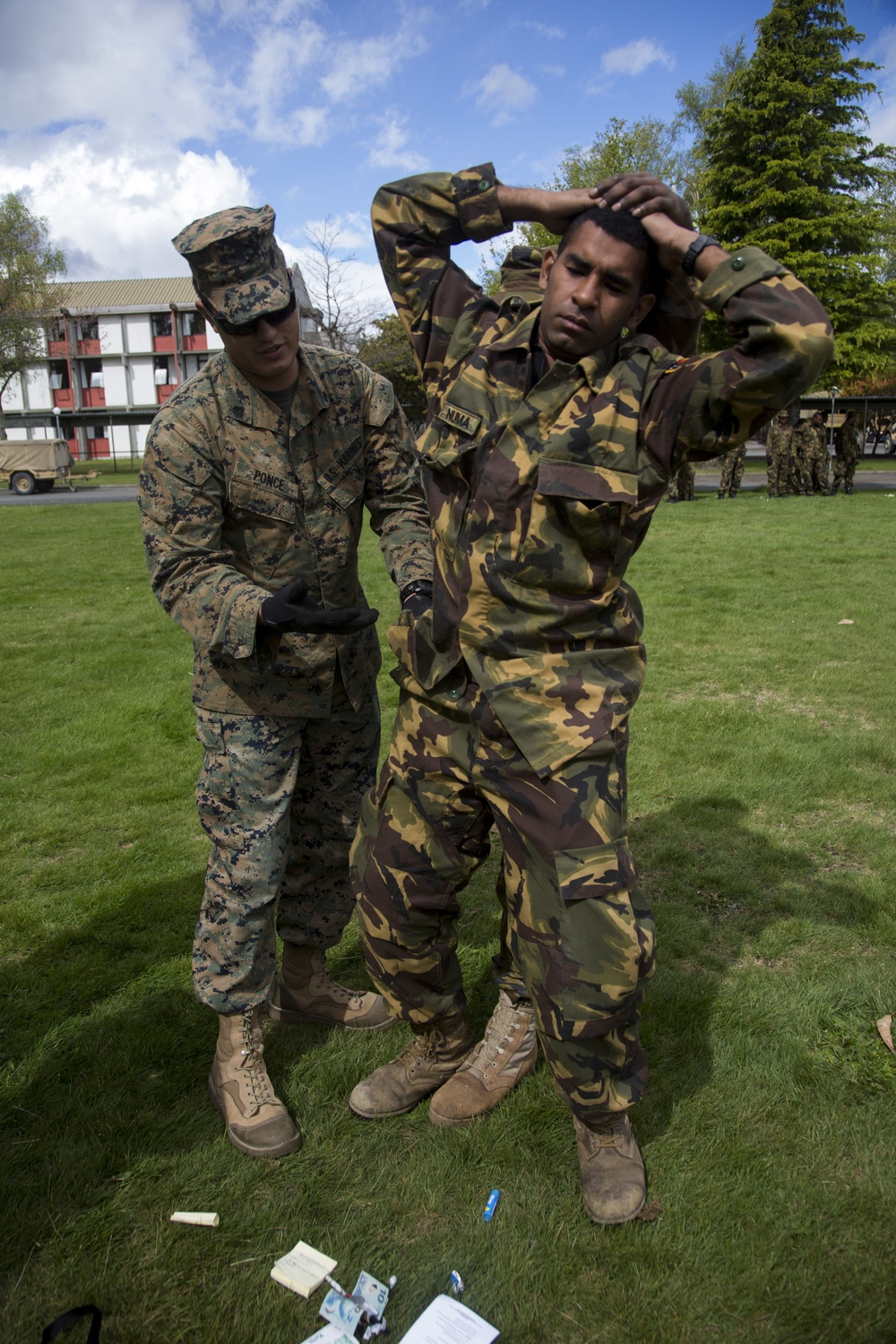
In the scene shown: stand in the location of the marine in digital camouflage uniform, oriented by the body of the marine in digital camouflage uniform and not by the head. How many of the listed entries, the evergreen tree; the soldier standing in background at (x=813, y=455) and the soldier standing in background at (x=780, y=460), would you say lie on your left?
3

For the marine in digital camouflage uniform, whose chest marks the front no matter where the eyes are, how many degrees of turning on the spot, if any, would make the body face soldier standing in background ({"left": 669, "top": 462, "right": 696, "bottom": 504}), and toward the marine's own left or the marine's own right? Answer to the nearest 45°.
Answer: approximately 90° to the marine's own left

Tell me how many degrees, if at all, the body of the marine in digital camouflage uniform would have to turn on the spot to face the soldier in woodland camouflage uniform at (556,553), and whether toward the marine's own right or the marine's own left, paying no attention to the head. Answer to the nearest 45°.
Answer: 0° — they already face them

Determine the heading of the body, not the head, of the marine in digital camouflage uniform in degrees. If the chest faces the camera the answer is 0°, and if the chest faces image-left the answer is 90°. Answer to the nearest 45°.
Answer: approximately 315°

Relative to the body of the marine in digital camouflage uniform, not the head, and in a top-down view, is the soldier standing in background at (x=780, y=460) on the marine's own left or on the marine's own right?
on the marine's own left

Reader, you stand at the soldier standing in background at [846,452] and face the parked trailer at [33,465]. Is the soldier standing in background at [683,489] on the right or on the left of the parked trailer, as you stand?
left

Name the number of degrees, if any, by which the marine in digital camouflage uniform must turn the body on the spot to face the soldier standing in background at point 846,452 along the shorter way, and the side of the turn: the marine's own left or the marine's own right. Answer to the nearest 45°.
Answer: approximately 90° to the marine's own left

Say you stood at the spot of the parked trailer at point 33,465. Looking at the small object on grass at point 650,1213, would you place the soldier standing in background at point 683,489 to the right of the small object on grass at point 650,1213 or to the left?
left

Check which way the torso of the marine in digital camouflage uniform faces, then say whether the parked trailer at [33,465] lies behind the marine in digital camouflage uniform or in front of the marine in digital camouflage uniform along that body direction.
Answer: behind
